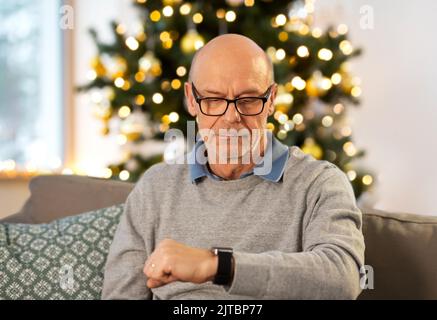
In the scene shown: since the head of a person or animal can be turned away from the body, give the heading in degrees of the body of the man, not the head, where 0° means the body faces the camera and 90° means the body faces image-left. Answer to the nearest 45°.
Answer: approximately 0°

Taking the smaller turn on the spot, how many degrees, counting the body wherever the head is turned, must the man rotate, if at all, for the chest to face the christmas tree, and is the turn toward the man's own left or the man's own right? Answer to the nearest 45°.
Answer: approximately 180°

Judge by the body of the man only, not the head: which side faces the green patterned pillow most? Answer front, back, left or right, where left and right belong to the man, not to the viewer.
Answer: right

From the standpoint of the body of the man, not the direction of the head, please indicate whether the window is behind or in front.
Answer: behind
